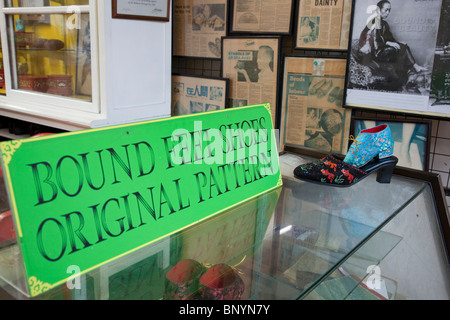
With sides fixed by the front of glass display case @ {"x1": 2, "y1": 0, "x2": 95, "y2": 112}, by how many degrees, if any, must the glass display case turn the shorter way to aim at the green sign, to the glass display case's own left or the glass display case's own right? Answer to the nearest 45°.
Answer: approximately 45° to the glass display case's own left

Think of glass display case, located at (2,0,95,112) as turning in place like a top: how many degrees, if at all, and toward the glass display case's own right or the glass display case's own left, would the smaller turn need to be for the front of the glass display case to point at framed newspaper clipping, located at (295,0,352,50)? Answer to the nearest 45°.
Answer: approximately 90° to the glass display case's own left

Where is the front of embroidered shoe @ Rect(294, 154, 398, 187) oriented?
to the viewer's left

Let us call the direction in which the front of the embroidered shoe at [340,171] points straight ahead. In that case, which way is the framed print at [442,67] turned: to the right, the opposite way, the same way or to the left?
to the left

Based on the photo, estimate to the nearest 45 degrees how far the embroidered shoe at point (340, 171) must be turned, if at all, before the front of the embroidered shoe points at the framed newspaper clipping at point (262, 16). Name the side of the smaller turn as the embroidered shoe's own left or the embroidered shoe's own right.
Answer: approximately 90° to the embroidered shoe's own right

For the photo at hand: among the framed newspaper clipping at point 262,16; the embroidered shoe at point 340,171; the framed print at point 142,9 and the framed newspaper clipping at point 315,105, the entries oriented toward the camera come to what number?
3

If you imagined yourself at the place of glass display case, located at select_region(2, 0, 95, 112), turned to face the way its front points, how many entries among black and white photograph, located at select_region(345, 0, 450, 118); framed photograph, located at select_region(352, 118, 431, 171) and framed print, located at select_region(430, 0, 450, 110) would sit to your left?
3

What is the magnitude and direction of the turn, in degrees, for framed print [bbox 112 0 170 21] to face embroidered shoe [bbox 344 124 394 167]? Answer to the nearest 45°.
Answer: approximately 45° to its left

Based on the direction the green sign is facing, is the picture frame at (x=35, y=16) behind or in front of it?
behind

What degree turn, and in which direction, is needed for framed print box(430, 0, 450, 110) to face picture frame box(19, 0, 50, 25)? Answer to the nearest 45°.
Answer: approximately 90° to its right
